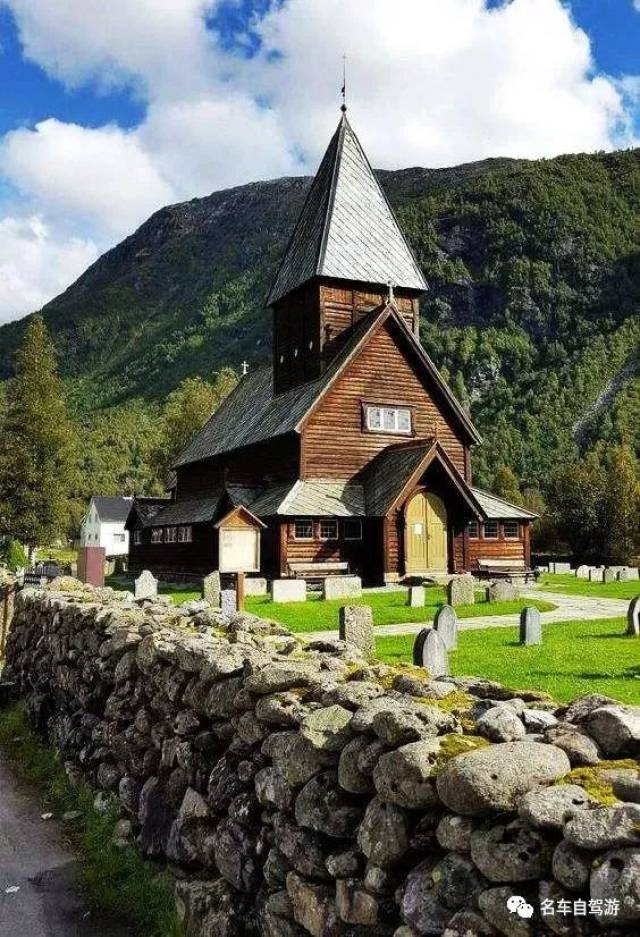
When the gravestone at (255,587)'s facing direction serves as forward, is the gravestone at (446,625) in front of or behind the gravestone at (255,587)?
in front

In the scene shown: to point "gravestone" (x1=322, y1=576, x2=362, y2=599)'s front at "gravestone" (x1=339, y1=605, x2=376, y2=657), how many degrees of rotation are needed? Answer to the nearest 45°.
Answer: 0° — it already faces it

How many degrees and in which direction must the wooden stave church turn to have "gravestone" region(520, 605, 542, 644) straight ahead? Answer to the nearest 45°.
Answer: approximately 45° to its right

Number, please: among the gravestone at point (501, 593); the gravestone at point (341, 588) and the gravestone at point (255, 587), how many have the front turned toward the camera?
3

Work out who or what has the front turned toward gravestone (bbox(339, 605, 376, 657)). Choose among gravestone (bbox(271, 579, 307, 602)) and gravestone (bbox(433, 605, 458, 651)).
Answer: gravestone (bbox(271, 579, 307, 602))

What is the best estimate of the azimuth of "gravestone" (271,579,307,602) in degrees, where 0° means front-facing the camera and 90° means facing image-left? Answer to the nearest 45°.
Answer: approximately 0°

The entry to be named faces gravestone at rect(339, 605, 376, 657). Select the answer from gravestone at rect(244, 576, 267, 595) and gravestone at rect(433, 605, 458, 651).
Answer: gravestone at rect(244, 576, 267, 595)

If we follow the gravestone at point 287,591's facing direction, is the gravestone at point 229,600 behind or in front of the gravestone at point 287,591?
in front

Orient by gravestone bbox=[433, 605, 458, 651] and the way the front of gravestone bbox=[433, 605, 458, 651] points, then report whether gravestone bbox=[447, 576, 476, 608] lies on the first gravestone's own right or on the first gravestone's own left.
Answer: on the first gravestone's own left

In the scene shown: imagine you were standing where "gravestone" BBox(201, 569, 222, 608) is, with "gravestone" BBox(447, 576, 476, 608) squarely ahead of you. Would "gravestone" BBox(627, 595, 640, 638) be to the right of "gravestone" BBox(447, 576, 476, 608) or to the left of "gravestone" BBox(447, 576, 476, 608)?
right

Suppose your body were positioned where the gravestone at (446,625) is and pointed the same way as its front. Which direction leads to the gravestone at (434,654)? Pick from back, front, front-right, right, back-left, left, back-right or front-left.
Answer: front-right

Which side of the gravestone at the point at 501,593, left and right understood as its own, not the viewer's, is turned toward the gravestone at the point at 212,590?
right
